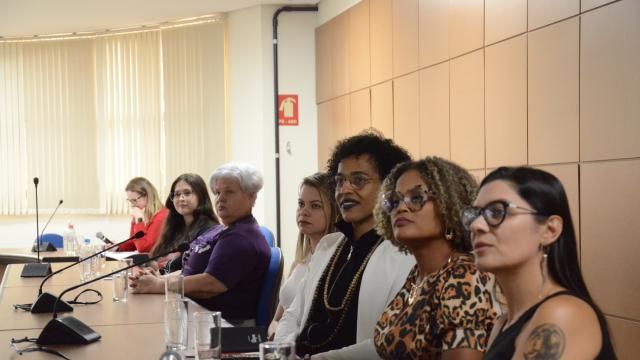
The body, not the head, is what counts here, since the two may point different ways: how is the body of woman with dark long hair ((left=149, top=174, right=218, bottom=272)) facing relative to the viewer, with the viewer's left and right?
facing the viewer and to the left of the viewer

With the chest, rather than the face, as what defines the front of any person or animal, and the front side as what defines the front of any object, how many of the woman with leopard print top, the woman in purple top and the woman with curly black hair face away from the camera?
0

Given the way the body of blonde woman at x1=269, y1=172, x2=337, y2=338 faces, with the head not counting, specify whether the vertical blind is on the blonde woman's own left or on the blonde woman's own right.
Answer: on the blonde woman's own right

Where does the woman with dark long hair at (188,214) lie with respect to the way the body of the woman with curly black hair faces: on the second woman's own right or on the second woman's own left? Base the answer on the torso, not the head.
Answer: on the second woman's own right

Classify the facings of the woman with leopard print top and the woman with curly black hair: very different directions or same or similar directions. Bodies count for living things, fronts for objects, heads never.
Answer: same or similar directions

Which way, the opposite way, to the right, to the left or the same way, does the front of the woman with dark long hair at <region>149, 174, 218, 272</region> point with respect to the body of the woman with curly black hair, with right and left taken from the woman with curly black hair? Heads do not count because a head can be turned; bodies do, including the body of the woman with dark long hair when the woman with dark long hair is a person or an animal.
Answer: the same way

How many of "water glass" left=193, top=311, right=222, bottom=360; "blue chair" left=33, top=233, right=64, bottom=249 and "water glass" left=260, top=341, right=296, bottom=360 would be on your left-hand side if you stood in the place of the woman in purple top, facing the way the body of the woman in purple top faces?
2

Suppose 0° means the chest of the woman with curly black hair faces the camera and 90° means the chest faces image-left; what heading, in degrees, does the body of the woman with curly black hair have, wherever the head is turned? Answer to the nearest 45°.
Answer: approximately 45°

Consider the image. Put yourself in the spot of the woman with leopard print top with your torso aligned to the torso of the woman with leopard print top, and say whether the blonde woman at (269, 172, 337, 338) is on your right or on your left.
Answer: on your right

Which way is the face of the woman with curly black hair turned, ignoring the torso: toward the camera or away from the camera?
toward the camera

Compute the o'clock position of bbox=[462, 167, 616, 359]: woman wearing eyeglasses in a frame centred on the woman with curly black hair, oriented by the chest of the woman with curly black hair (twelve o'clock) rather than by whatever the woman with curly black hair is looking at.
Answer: The woman wearing eyeglasses is roughly at 10 o'clock from the woman with curly black hair.

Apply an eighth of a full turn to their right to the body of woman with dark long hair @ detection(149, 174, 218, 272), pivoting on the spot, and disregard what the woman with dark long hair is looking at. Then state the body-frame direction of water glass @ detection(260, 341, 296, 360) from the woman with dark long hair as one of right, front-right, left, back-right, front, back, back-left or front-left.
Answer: left

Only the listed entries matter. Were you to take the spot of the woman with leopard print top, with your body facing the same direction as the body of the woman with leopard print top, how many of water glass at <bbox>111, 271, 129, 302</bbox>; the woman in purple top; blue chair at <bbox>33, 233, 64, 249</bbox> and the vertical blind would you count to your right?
4

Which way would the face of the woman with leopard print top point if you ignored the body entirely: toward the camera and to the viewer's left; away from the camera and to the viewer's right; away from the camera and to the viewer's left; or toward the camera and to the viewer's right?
toward the camera and to the viewer's left

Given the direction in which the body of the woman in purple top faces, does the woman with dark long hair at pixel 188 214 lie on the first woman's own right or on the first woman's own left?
on the first woman's own right

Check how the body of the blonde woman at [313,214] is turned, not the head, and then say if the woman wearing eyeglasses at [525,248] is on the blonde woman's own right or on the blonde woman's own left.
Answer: on the blonde woman's own left

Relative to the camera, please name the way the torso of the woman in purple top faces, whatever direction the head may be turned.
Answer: to the viewer's left
